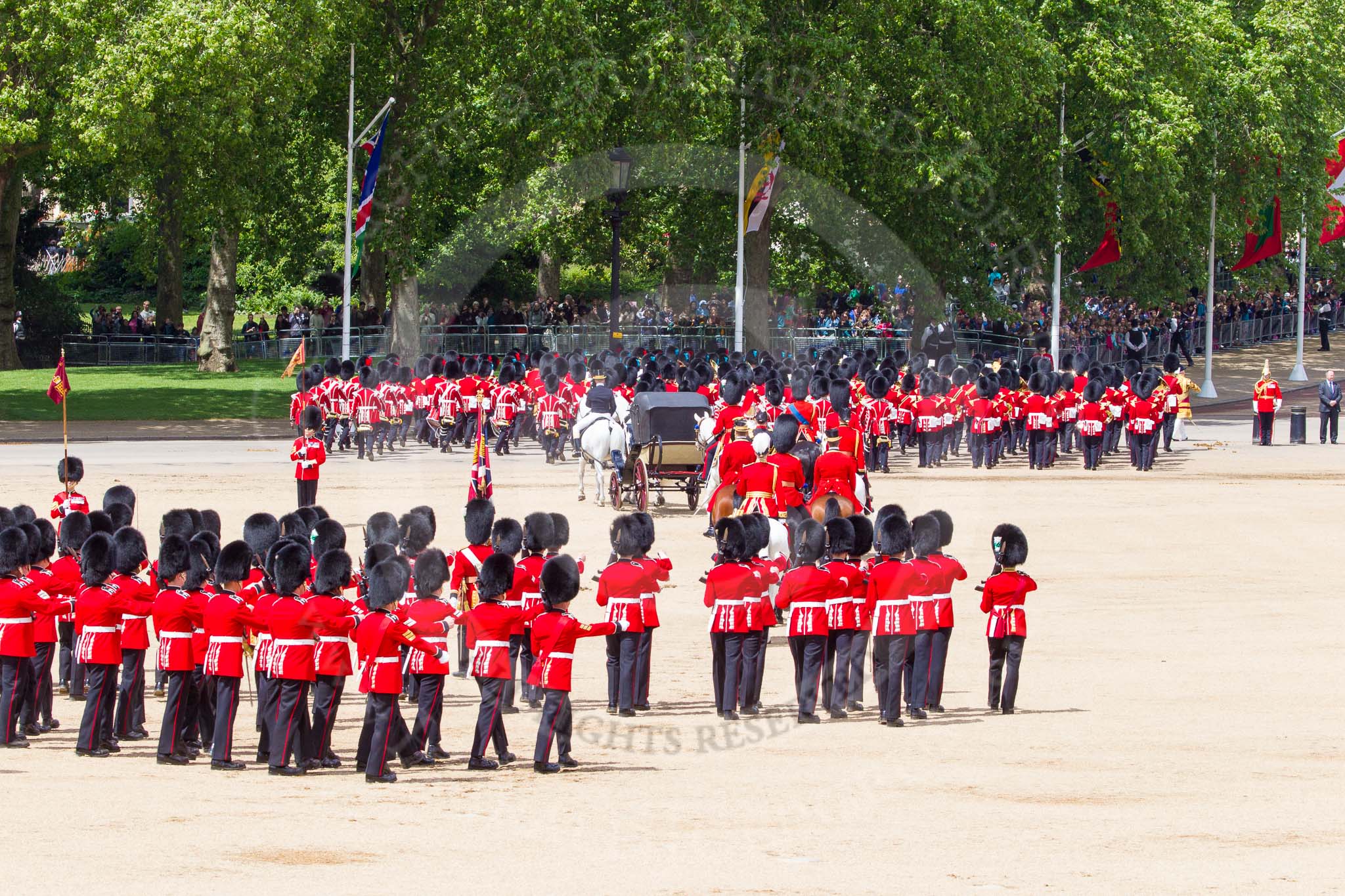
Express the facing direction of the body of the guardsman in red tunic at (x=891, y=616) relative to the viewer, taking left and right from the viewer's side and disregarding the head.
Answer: facing away from the viewer

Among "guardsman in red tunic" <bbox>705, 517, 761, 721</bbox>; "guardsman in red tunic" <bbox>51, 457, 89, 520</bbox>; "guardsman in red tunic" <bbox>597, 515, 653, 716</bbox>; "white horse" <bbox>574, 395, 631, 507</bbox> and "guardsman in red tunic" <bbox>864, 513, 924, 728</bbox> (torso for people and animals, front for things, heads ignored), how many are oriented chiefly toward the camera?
1

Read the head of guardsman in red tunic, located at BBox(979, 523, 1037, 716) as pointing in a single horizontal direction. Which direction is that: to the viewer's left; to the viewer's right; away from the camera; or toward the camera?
away from the camera

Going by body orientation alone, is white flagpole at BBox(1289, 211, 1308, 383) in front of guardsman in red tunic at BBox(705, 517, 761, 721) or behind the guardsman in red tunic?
in front

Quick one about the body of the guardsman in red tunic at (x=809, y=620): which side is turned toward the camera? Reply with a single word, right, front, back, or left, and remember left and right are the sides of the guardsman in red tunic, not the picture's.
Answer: back

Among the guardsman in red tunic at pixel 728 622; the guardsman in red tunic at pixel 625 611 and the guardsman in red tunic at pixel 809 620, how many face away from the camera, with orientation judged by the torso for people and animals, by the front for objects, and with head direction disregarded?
3

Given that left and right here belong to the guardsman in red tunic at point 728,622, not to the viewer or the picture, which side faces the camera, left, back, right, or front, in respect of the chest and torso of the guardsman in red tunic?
back

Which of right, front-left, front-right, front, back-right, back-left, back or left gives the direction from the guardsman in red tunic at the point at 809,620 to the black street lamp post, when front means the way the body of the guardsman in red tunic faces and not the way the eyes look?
front

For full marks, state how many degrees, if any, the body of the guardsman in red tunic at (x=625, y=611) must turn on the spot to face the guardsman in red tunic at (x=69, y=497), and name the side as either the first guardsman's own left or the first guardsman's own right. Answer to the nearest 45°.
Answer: approximately 45° to the first guardsman's own left

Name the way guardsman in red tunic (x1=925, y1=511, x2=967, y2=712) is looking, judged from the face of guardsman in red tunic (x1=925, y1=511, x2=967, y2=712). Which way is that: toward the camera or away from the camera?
away from the camera

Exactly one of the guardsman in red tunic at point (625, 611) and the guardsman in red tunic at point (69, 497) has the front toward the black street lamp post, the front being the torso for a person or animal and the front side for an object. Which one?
the guardsman in red tunic at point (625, 611)

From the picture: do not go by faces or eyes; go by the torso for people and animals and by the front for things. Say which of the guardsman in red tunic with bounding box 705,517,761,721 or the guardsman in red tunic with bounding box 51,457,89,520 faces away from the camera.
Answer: the guardsman in red tunic with bounding box 705,517,761,721

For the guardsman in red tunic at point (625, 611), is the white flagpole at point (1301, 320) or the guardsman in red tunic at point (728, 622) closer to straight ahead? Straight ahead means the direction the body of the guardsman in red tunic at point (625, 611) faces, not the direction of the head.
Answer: the white flagpole

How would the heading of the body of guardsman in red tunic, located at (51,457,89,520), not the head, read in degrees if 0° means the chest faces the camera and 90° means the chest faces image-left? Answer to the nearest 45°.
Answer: approximately 0°

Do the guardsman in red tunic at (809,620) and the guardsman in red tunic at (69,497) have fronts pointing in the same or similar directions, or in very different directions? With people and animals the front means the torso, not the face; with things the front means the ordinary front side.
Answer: very different directions
